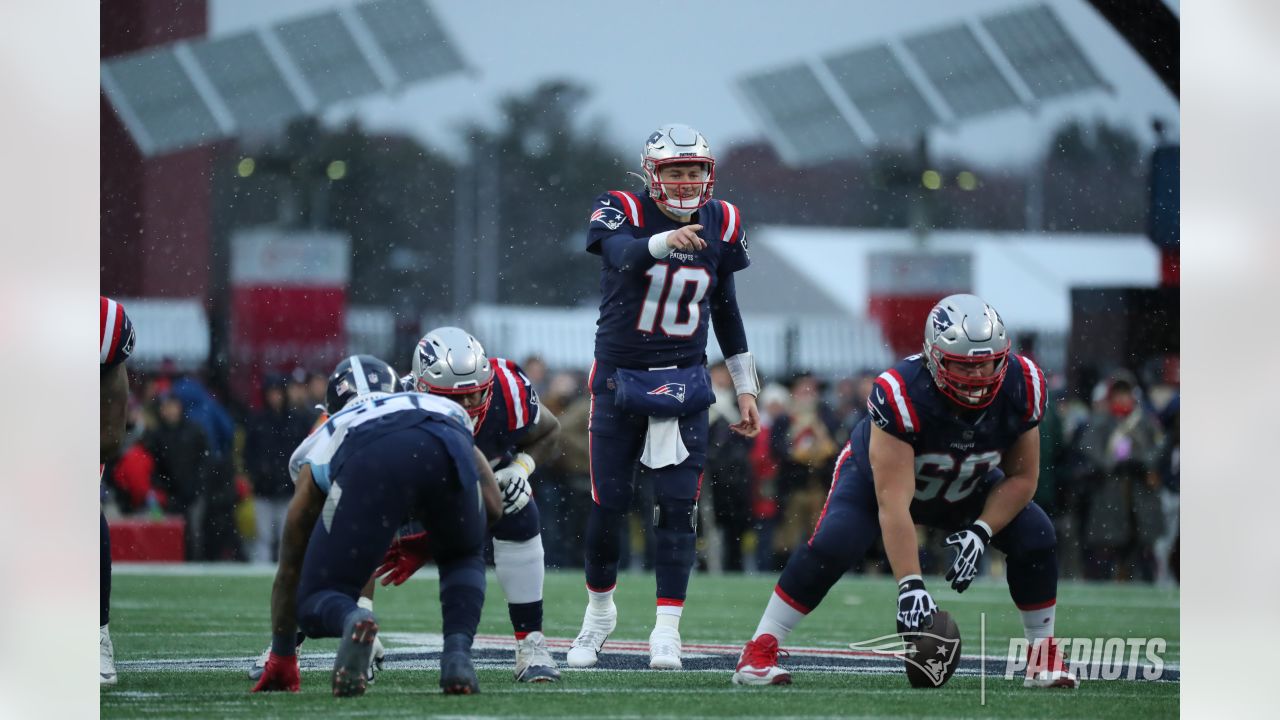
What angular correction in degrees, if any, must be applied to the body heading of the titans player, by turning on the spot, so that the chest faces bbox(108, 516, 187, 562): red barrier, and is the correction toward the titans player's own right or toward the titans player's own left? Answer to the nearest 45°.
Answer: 0° — they already face it

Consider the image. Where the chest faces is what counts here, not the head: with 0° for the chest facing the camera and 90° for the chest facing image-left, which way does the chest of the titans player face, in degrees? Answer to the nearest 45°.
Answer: approximately 180°

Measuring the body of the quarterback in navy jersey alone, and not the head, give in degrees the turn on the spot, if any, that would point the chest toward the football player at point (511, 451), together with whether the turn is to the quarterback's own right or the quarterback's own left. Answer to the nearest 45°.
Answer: approximately 45° to the quarterback's own right

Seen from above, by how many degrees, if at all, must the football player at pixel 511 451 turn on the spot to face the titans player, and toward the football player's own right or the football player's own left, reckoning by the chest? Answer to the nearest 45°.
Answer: approximately 45° to the football player's own right

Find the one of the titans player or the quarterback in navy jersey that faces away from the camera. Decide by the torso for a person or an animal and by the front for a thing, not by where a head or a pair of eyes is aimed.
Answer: the titans player

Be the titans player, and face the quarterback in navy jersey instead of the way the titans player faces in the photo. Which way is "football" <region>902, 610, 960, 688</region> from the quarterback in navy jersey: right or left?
right

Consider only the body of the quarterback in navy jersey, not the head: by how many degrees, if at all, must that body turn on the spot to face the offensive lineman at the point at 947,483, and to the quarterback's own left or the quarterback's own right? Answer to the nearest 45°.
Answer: approximately 45° to the quarterback's own left

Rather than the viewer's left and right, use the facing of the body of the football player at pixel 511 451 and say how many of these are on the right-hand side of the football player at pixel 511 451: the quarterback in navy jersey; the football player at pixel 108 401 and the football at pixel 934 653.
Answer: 1

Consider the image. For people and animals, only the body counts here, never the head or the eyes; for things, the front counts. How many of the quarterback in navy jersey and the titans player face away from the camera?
1

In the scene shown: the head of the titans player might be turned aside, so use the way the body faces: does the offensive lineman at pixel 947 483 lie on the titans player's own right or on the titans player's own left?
on the titans player's own right

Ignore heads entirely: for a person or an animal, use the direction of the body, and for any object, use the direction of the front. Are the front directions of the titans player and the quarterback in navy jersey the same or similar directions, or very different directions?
very different directions

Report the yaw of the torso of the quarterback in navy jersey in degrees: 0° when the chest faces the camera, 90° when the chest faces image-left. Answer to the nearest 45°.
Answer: approximately 0°
